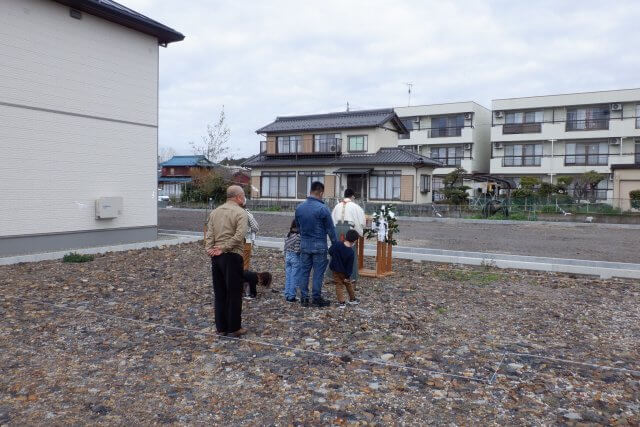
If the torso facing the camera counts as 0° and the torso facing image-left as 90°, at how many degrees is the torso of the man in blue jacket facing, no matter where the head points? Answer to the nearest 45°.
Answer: approximately 225°

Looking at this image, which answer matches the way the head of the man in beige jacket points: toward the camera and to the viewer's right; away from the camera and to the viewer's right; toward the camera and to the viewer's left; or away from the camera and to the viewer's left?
away from the camera and to the viewer's right

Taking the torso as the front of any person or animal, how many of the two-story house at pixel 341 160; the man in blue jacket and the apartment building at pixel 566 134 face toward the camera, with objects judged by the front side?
2

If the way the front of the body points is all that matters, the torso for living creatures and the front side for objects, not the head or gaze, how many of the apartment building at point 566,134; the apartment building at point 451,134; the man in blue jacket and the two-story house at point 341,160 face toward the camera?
3

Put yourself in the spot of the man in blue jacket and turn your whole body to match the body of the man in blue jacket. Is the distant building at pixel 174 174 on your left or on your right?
on your left

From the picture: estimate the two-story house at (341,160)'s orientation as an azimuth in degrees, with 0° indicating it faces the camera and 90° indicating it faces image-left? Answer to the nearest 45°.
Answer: approximately 0°

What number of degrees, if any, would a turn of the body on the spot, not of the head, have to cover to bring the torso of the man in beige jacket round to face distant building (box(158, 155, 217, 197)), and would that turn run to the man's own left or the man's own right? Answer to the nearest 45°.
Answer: approximately 45° to the man's own left

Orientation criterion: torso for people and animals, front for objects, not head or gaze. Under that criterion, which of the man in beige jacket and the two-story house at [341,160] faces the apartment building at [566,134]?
the man in beige jacket

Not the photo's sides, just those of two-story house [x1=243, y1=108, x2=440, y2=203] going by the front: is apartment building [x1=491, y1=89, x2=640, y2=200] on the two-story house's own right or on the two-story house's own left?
on the two-story house's own left

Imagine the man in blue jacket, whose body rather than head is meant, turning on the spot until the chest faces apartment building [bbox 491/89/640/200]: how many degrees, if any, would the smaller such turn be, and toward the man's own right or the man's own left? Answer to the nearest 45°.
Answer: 0° — they already face it

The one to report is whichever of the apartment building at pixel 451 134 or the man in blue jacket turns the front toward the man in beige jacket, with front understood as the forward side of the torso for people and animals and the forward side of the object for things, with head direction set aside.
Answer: the apartment building

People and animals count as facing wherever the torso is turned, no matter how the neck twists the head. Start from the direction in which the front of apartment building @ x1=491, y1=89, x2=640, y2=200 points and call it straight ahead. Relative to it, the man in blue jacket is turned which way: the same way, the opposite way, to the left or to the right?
the opposite way

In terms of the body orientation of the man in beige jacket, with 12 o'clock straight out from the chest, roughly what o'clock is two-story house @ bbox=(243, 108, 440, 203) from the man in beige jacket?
The two-story house is roughly at 11 o'clock from the man in beige jacket.

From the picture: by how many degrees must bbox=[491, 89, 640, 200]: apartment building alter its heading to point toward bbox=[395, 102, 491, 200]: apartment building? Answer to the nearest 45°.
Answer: approximately 90° to its right

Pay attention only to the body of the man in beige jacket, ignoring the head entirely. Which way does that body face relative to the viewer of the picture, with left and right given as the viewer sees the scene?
facing away from the viewer and to the right of the viewer

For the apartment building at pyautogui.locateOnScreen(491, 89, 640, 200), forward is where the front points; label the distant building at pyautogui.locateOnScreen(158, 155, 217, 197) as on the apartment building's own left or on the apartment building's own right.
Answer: on the apartment building's own right
